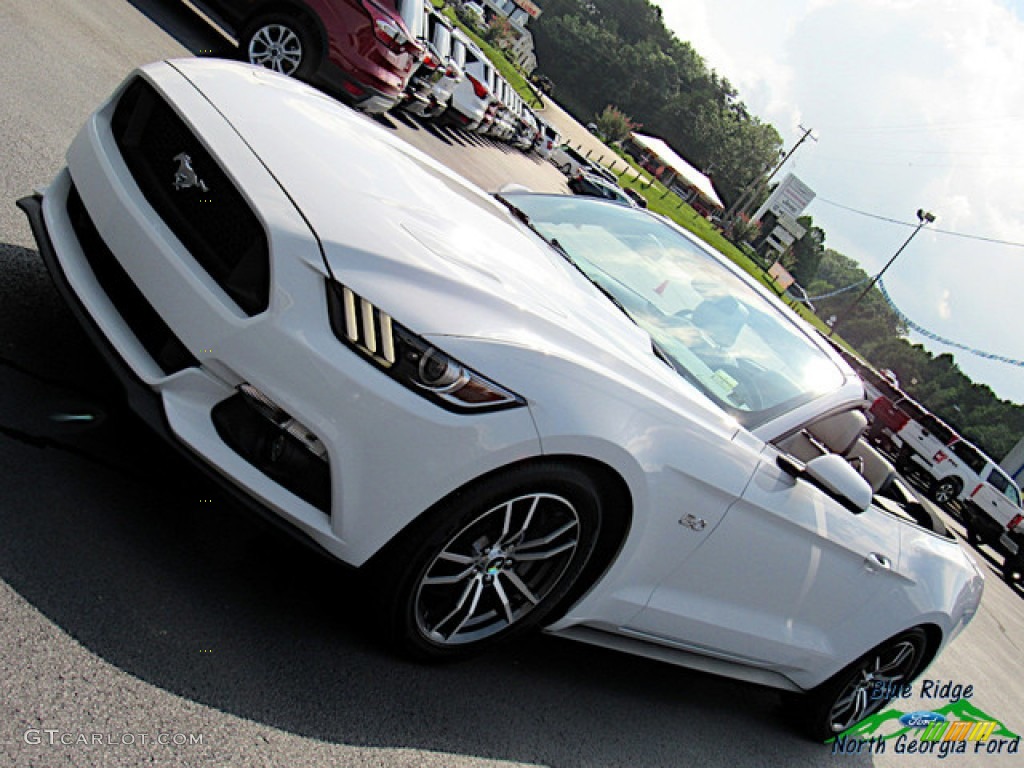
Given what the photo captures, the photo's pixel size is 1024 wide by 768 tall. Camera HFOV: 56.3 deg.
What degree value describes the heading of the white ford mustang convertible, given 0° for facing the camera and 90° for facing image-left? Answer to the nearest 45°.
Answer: approximately 45°

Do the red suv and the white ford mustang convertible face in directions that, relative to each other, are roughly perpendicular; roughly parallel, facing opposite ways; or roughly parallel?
roughly perpendicular

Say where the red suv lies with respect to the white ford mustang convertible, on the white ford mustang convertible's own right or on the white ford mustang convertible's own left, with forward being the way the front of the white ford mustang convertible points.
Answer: on the white ford mustang convertible's own right

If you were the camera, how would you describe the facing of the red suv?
facing away from the viewer and to the left of the viewer

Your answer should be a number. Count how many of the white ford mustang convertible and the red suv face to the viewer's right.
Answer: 0

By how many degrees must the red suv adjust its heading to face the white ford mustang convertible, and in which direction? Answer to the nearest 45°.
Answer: approximately 135° to its left
